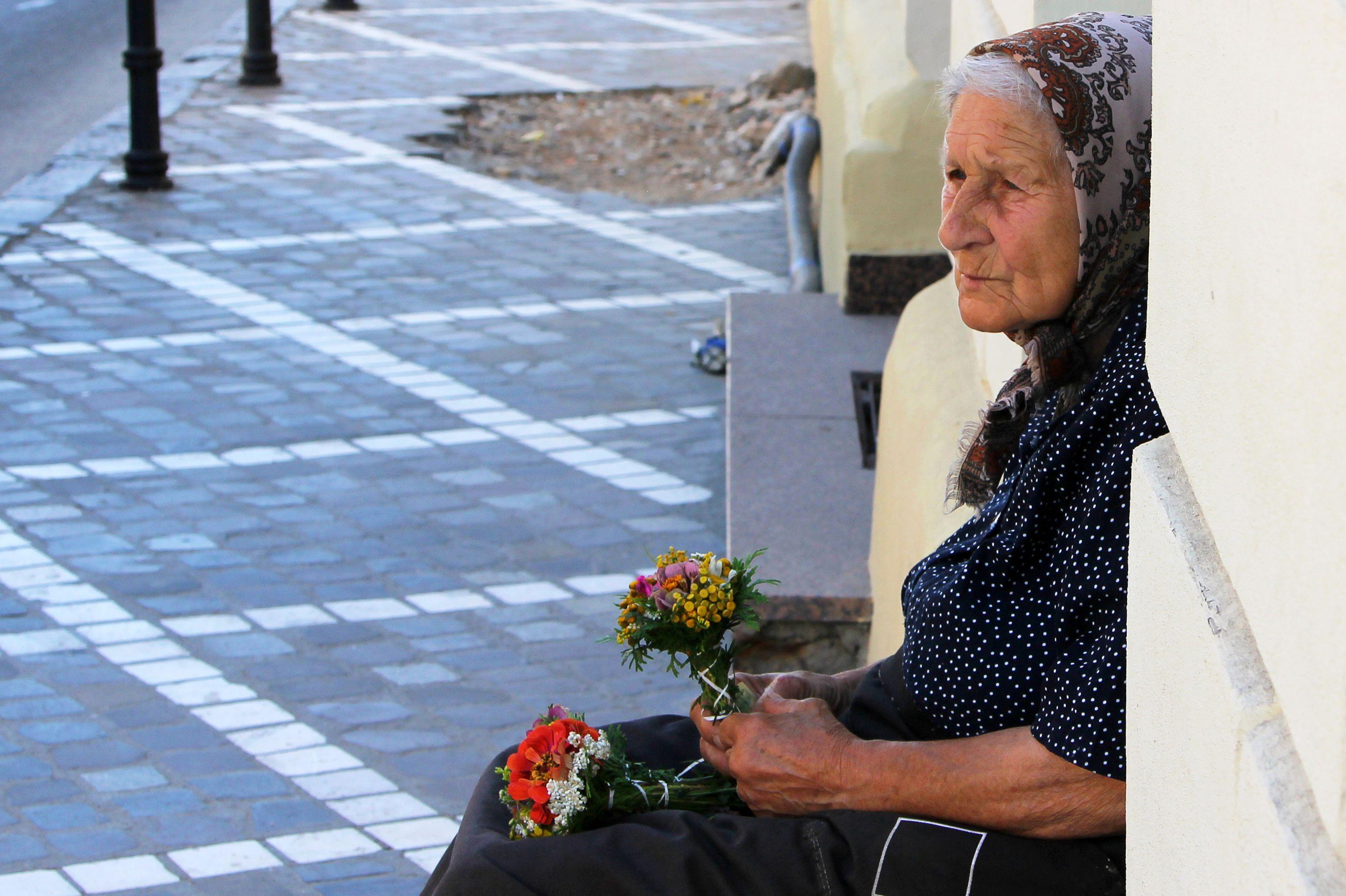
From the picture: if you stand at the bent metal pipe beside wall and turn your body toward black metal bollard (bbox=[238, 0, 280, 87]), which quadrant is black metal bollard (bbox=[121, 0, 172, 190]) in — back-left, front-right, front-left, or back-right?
front-left

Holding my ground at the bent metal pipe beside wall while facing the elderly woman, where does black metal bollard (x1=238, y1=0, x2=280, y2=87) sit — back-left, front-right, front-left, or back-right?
back-right

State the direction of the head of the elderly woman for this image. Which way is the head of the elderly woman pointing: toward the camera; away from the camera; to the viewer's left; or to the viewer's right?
to the viewer's left

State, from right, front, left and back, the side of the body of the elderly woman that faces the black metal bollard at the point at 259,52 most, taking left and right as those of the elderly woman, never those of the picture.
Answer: right

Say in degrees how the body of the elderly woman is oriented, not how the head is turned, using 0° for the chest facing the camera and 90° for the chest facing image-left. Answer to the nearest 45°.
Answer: approximately 90°

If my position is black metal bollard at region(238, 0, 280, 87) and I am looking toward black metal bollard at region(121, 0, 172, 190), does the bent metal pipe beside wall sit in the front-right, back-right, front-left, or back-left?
front-left

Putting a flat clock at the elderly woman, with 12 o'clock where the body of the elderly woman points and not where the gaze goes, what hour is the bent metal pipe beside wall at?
The bent metal pipe beside wall is roughly at 3 o'clock from the elderly woman.

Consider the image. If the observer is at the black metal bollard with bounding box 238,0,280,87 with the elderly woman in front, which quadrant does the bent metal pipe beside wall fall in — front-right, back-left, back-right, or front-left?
front-left

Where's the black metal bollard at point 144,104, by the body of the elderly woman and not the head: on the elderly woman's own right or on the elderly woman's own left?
on the elderly woman's own right

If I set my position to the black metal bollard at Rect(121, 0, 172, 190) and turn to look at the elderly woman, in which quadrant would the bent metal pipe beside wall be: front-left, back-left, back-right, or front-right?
front-left

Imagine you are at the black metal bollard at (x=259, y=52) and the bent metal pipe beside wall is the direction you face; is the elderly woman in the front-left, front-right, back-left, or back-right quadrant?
front-right
